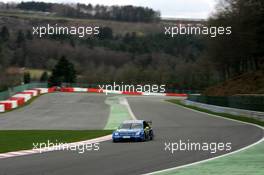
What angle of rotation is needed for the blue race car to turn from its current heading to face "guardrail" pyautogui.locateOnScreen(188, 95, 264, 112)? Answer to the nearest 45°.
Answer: approximately 180°

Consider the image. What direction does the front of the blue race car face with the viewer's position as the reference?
facing the viewer and to the left of the viewer
